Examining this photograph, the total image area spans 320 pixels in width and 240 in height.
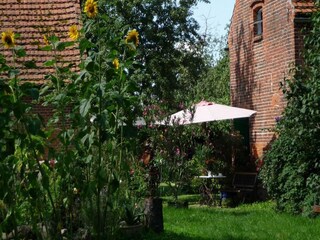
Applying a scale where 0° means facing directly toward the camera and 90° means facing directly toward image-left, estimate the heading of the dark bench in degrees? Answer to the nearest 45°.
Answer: approximately 45°

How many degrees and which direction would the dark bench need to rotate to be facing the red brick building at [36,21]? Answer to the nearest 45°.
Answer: approximately 45° to its right
